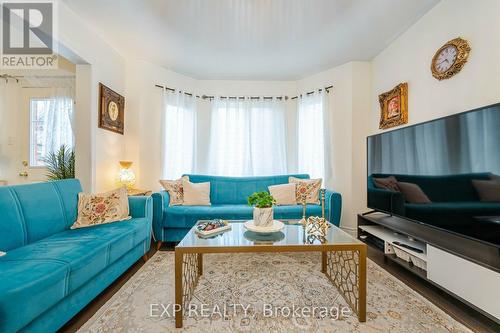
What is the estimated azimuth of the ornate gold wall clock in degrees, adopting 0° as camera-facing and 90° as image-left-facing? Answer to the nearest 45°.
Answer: approximately 45°

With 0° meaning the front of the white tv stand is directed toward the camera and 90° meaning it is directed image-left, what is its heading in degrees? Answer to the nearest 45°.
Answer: approximately 45°

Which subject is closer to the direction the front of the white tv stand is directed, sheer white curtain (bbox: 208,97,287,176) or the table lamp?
the table lamp

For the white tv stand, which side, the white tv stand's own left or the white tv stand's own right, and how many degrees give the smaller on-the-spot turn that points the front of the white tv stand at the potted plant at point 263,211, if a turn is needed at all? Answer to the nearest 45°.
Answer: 0° — it already faces it

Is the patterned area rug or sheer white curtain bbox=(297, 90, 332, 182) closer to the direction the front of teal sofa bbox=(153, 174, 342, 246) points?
the patterned area rug

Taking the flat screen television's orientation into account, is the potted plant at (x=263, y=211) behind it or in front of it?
in front

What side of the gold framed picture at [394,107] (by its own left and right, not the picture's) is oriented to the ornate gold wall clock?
left

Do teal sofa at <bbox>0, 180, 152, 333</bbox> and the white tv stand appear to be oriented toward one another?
yes
